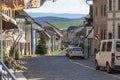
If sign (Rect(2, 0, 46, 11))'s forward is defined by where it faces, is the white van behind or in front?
behind

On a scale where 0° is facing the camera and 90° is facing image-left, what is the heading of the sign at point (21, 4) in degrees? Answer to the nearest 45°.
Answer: approximately 0°
